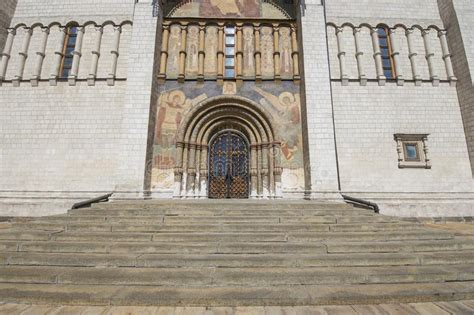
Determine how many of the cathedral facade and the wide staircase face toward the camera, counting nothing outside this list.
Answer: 2

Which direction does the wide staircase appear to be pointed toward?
toward the camera

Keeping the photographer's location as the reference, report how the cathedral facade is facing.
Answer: facing the viewer
